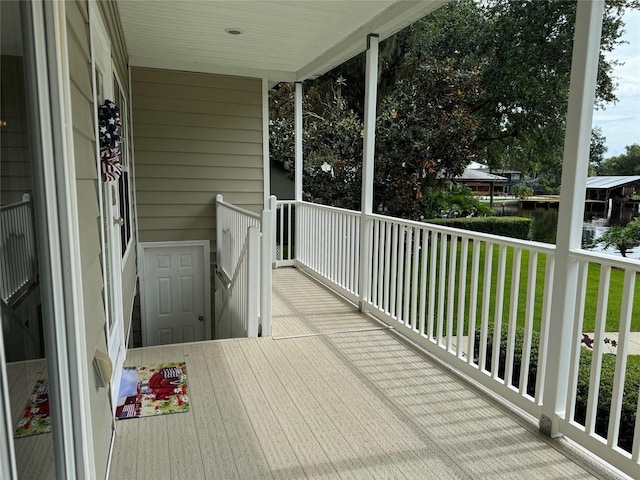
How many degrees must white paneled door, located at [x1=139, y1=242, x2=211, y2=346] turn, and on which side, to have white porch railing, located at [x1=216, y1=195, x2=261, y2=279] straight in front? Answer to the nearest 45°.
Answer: approximately 45° to its left

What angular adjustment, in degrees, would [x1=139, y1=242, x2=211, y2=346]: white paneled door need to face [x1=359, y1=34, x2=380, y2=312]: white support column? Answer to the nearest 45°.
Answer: approximately 45° to its left

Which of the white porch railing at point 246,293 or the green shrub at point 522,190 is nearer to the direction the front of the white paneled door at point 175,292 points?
the white porch railing

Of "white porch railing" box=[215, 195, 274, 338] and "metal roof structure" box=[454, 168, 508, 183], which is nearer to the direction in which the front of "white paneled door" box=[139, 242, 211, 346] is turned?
the white porch railing

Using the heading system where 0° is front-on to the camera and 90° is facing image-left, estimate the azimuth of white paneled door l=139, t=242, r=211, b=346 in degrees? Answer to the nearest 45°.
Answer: approximately 0°

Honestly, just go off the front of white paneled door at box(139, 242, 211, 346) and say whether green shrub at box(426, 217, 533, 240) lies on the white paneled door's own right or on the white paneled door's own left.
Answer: on the white paneled door's own left
